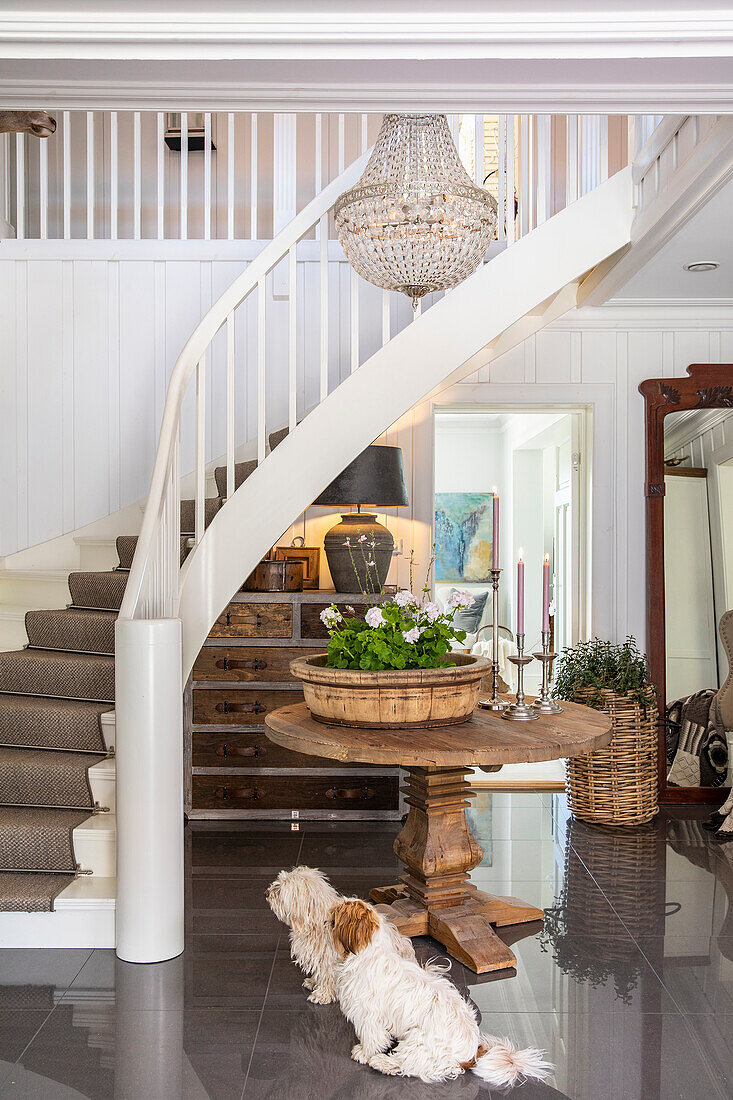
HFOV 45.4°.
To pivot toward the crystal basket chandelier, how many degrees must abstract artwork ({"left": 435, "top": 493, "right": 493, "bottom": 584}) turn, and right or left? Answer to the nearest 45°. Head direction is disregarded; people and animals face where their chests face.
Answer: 0° — it already faces it

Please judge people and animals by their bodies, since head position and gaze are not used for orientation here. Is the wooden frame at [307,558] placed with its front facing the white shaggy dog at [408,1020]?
yes

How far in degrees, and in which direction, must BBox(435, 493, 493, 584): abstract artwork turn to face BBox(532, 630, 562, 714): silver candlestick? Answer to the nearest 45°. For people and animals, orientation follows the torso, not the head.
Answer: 0° — it already faces it

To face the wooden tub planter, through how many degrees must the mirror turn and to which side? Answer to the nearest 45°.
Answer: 0° — it already faces it

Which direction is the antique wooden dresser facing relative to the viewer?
toward the camera

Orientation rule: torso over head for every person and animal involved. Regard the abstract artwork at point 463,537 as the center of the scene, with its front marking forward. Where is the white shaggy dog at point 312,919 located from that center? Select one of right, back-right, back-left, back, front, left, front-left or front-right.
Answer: front
